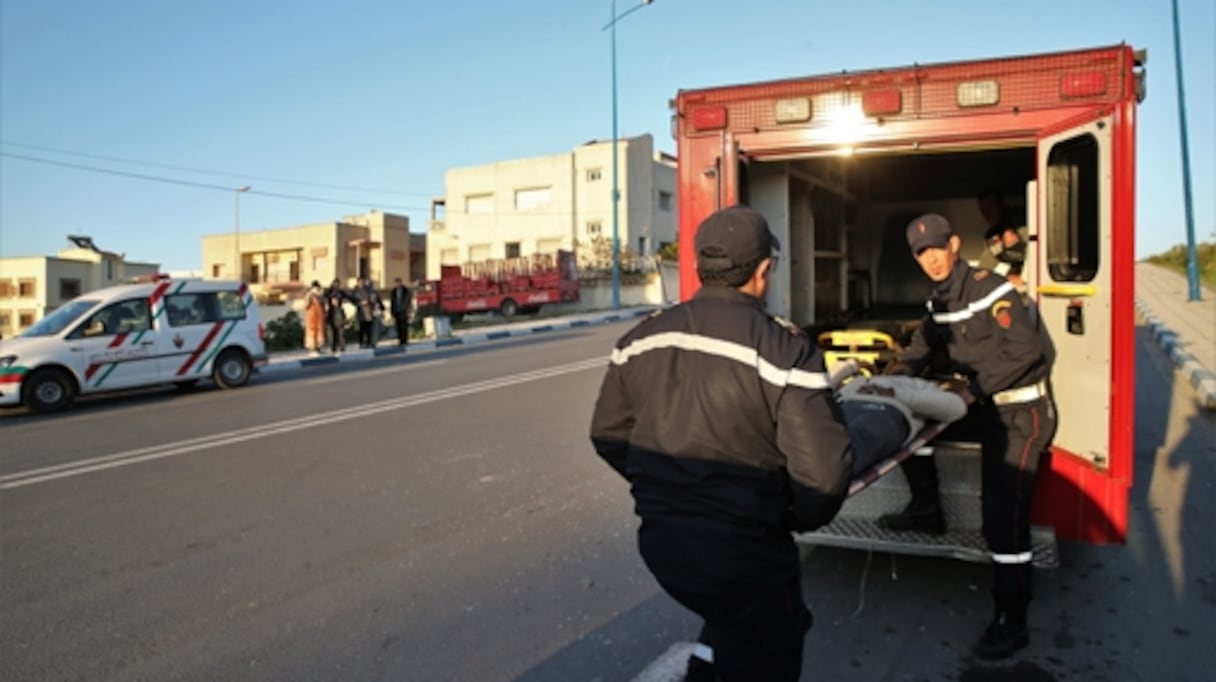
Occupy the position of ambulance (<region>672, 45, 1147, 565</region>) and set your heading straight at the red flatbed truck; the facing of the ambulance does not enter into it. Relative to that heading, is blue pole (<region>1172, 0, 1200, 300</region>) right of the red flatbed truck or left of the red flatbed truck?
right

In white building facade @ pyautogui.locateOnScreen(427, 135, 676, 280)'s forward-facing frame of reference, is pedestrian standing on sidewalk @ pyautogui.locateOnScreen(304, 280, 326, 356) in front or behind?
in front

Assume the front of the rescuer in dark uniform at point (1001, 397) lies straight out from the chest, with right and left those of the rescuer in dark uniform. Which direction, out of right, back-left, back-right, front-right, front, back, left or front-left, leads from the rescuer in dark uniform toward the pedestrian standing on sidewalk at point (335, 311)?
right

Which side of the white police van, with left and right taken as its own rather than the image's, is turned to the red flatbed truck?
back

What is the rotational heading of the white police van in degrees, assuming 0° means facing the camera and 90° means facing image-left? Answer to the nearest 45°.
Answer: approximately 45°

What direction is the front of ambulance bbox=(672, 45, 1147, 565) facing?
away from the camera

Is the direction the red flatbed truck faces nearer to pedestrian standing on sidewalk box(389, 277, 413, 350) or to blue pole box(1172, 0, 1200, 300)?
the pedestrian standing on sidewalk

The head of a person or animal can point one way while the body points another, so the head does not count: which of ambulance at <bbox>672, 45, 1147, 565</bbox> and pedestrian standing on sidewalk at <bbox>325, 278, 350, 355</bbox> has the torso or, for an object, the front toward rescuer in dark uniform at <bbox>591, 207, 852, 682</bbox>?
the pedestrian standing on sidewalk

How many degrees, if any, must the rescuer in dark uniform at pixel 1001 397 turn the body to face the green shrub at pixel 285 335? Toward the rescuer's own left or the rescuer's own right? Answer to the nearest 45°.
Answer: approximately 90° to the rescuer's own right

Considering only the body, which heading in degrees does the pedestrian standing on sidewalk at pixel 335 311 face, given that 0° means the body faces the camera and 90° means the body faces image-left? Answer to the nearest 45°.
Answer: approximately 0°

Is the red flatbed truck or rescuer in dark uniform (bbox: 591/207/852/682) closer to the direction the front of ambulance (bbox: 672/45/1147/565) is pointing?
the red flatbed truck

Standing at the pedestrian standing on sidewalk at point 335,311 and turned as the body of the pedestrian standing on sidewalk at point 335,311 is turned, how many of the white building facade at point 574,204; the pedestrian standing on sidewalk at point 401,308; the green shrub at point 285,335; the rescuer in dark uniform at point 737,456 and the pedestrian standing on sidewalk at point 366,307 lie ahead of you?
1

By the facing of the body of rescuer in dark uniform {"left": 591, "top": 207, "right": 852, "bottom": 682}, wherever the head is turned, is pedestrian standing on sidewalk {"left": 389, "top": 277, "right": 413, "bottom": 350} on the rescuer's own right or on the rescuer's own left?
on the rescuer's own left

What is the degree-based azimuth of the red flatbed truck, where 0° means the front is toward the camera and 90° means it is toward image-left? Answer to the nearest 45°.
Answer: approximately 45°

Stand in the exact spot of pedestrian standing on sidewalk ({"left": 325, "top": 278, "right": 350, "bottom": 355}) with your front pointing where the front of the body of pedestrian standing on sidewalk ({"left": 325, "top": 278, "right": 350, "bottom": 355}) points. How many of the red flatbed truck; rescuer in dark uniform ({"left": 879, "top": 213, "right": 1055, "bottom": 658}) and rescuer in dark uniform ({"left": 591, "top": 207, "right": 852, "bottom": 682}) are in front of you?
2
